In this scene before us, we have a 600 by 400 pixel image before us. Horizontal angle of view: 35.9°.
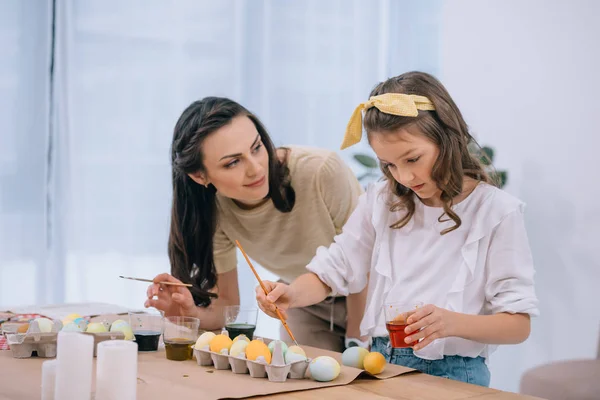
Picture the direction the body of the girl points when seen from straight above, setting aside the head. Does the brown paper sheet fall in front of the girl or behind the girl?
in front

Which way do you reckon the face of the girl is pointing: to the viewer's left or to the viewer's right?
to the viewer's left

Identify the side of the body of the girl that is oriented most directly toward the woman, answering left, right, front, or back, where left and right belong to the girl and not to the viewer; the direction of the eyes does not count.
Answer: right

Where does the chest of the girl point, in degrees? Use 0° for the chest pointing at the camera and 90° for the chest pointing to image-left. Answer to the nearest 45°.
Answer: approximately 45°

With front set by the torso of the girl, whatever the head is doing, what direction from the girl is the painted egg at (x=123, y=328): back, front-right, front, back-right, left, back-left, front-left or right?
front-right

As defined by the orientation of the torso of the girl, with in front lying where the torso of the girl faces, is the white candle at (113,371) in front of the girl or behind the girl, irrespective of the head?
in front

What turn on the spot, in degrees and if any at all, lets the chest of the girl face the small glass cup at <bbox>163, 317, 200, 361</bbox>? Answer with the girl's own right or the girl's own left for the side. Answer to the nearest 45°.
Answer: approximately 45° to the girl's own right
